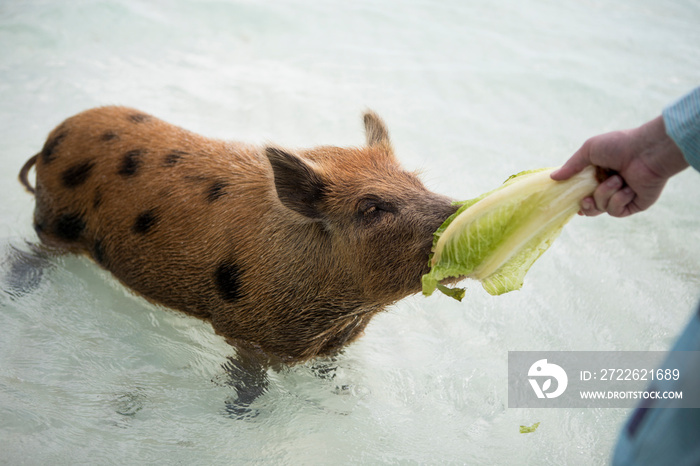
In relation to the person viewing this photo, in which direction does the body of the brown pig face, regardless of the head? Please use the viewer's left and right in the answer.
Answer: facing the viewer and to the right of the viewer
